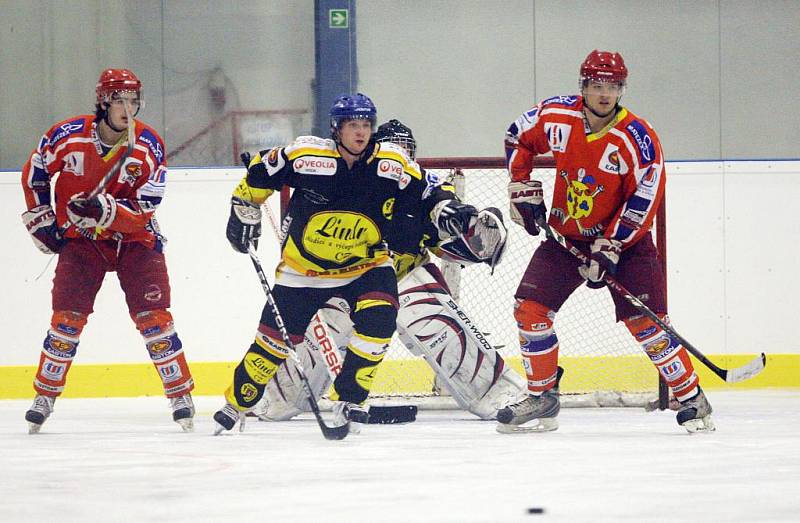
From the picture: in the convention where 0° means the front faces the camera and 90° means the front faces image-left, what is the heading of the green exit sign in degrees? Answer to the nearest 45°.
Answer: approximately 0°

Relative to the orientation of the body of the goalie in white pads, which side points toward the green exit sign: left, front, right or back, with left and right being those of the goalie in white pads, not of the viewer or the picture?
back

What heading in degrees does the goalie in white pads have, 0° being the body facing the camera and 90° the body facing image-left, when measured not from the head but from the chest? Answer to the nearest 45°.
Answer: approximately 0°

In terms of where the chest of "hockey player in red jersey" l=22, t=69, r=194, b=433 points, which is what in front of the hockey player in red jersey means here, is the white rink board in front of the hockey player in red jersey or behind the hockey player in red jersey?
behind
